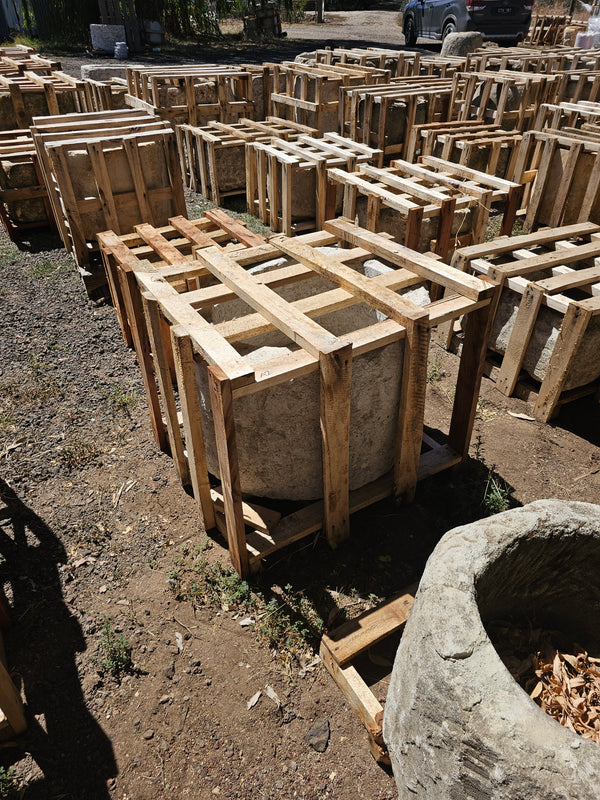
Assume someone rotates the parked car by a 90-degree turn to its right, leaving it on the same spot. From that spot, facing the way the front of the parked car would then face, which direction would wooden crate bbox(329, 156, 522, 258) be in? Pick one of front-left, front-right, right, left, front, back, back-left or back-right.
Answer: back-right

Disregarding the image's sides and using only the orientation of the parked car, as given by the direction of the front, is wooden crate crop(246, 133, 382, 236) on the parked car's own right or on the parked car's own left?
on the parked car's own left

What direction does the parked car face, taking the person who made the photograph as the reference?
facing away from the viewer and to the left of the viewer

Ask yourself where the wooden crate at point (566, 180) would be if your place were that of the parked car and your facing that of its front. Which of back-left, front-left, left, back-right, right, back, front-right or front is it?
back-left

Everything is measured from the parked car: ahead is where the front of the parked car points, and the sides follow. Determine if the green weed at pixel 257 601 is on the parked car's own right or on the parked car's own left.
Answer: on the parked car's own left

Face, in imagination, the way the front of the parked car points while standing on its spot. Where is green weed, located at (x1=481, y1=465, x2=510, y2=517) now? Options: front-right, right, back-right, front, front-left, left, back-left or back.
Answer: back-left

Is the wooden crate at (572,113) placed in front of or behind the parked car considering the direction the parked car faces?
behind

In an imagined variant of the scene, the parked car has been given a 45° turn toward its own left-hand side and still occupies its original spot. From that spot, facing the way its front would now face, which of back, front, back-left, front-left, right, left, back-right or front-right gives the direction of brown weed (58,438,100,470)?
left

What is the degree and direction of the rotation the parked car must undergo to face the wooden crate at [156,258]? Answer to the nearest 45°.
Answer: approximately 135° to its left

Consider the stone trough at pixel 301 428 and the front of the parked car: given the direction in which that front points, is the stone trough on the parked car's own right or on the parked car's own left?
on the parked car's own left

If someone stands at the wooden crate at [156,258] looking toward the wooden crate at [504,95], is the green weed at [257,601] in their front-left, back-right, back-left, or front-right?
back-right

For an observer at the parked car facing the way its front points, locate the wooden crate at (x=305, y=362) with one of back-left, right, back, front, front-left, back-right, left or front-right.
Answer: back-left

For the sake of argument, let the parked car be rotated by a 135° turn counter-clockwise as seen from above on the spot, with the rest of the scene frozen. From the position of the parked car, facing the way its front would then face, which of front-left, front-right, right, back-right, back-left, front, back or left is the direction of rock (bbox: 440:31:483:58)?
front

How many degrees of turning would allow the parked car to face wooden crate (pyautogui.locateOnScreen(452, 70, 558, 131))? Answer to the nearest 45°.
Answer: approximately 135° to its left

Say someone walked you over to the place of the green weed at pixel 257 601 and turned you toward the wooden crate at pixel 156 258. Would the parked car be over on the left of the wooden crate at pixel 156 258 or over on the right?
right

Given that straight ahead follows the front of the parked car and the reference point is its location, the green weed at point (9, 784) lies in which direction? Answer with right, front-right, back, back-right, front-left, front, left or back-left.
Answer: back-left

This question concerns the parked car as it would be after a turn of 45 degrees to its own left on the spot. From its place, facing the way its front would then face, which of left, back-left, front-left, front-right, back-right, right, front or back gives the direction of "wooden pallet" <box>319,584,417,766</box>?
left
